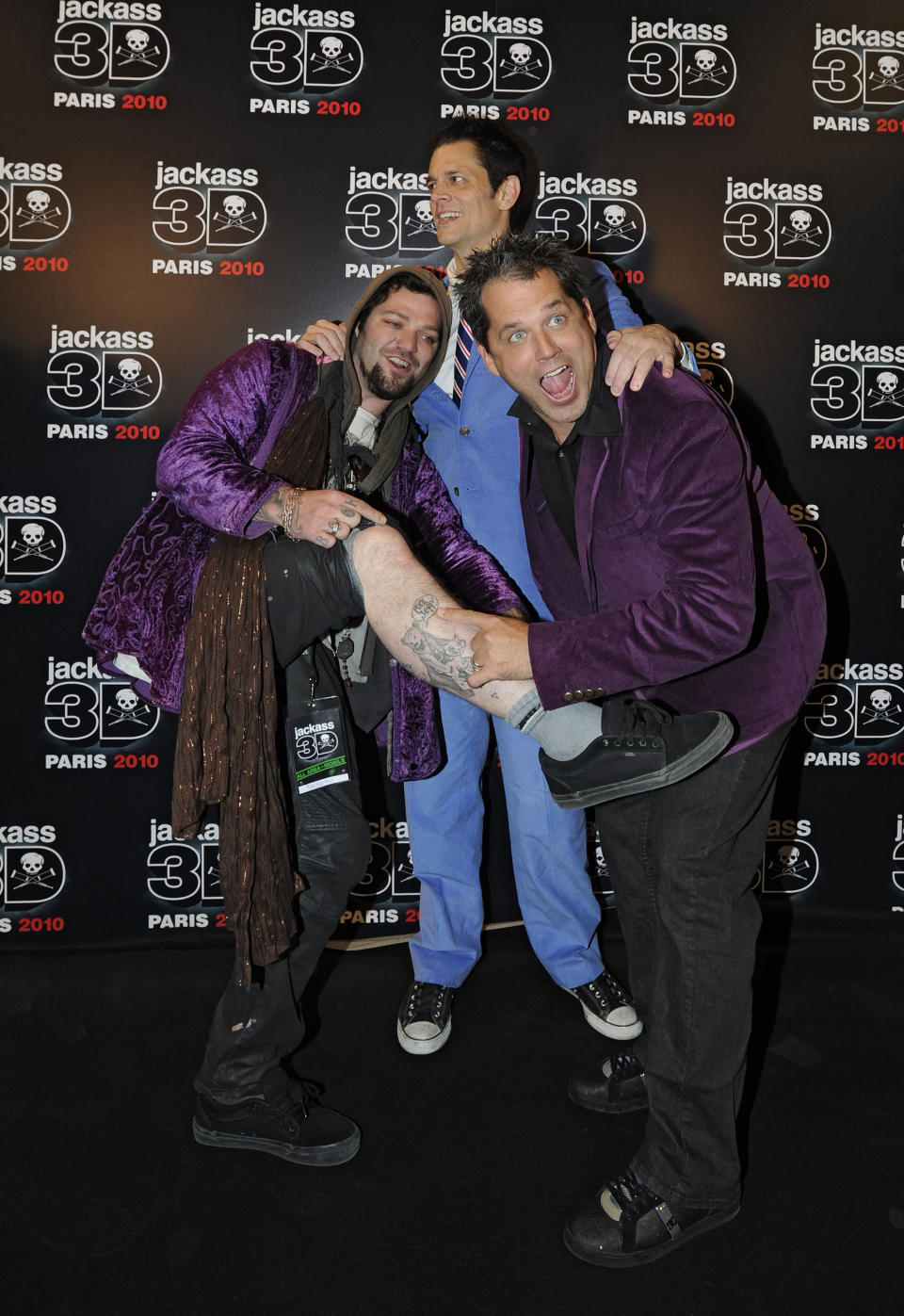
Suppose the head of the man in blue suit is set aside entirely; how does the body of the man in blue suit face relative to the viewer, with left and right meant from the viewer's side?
facing the viewer

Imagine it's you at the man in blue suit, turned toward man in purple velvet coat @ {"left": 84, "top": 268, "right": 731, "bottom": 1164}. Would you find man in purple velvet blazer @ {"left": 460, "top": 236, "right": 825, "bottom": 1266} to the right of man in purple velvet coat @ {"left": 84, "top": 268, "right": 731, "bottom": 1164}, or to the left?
left

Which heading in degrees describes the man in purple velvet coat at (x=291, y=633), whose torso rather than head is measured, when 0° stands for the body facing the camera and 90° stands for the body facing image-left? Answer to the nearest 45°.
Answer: approximately 315°

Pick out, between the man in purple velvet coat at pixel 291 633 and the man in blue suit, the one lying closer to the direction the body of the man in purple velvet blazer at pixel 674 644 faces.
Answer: the man in purple velvet coat

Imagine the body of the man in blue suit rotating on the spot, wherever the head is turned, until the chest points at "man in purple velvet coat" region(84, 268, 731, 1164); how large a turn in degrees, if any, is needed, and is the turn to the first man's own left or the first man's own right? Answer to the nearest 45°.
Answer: approximately 45° to the first man's own right

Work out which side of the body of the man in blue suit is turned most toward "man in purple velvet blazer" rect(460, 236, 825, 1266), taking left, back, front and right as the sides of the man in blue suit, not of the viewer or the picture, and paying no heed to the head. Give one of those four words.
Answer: front

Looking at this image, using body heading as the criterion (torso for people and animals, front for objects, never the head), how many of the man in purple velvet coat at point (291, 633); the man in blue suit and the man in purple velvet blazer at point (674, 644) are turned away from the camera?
0

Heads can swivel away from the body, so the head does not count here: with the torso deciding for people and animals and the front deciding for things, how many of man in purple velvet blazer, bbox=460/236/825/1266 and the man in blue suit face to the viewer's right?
0

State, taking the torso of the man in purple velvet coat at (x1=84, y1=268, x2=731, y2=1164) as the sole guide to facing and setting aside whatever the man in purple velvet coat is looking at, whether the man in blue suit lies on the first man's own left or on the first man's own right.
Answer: on the first man's own left

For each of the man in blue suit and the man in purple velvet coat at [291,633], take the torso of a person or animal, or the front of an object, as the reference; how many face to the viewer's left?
0

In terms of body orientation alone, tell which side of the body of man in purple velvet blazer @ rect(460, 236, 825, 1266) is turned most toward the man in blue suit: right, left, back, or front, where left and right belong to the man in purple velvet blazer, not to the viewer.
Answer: right
